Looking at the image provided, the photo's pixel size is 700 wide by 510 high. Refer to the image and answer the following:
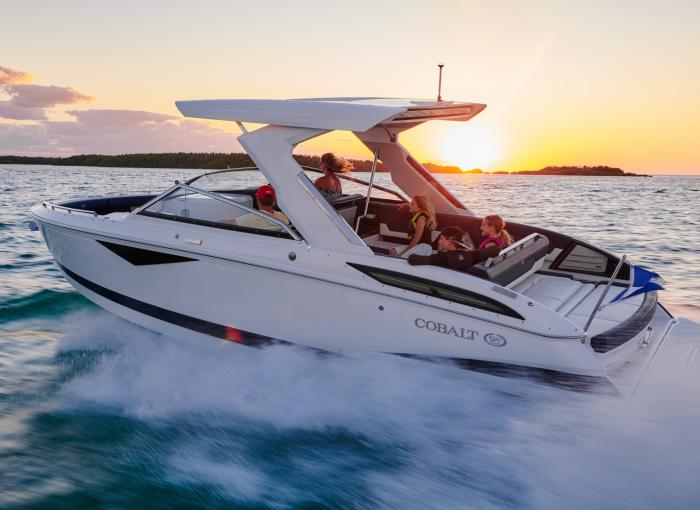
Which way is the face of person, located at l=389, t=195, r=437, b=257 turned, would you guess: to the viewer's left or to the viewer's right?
to the viewer's left

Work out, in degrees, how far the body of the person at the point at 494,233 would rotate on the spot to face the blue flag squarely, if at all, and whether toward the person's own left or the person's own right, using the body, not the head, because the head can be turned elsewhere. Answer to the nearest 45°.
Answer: approximately 180°

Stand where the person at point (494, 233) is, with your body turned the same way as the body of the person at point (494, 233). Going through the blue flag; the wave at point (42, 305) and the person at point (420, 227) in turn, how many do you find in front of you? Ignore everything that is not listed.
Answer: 2

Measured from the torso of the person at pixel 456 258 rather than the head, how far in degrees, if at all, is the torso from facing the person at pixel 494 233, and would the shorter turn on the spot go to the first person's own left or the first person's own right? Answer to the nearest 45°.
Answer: approximately 90° to the first person's own right

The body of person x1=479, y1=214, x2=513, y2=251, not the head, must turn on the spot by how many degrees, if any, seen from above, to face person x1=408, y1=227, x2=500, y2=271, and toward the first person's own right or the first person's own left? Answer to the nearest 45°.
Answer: approximately 45° to the first person's own left

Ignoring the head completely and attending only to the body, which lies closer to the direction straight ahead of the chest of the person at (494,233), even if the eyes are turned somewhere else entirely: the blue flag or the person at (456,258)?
the person

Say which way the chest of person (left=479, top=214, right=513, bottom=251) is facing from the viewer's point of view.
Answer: to the viewer's left

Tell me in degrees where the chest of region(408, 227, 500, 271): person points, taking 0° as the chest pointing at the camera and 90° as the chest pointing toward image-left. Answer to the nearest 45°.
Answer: approximately 135°
